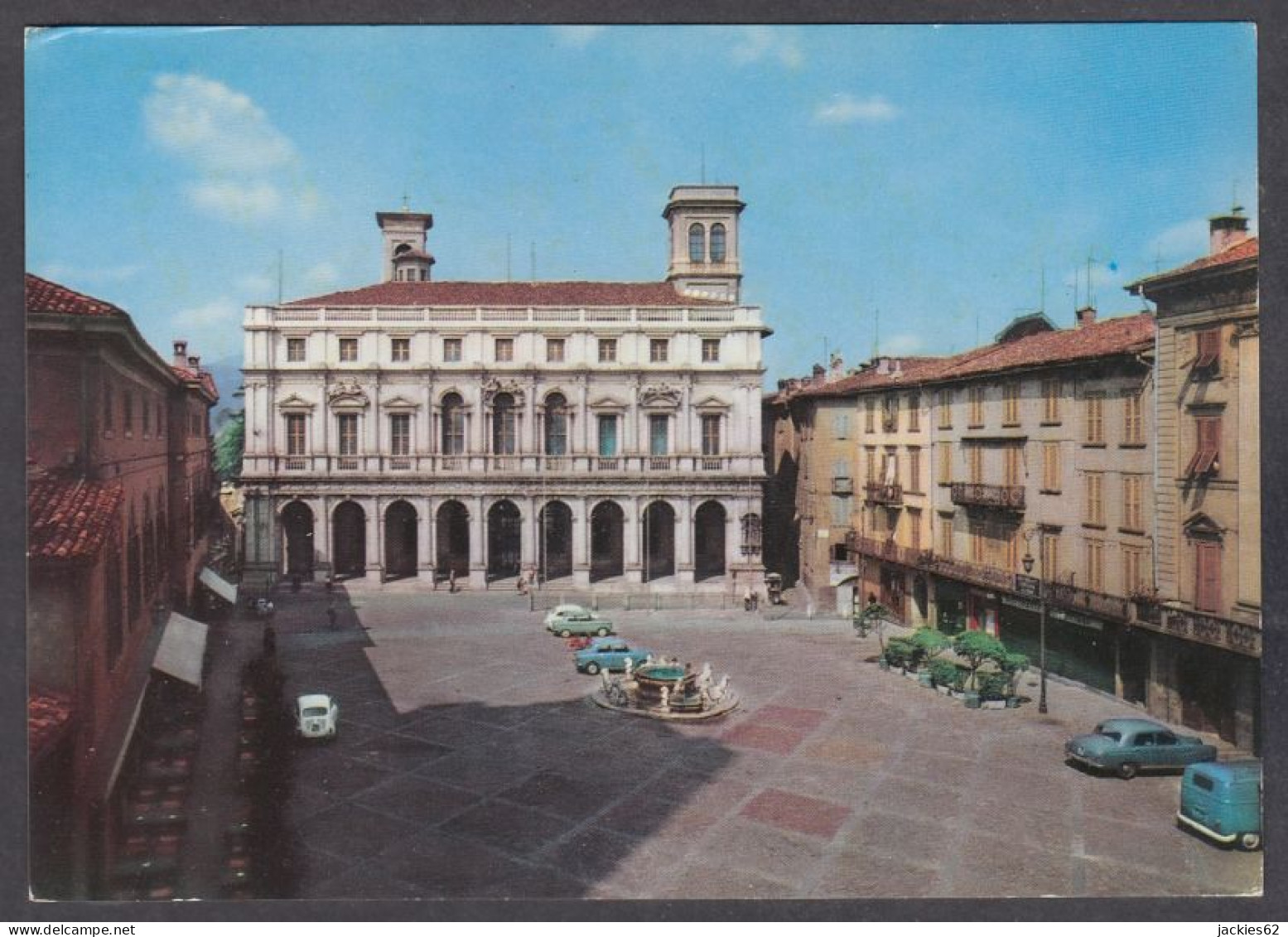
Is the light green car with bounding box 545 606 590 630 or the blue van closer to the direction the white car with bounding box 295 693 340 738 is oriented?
the light green car

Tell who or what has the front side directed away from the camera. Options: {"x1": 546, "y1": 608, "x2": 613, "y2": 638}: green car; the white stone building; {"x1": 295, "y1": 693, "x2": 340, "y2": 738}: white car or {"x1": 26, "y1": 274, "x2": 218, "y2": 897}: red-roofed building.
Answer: the white car

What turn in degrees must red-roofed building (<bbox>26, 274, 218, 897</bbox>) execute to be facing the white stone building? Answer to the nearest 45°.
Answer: approximately 45° to its left

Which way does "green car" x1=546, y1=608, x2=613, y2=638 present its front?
to the viewer's right

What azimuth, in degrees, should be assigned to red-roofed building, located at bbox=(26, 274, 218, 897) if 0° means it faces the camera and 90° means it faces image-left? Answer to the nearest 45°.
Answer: approximately 270°

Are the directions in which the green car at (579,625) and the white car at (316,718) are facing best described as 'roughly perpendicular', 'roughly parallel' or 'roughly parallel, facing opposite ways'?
roughly perpendicular

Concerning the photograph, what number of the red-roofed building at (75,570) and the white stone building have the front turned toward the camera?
1

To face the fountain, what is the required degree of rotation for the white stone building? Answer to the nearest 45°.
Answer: approximately 45° to its left

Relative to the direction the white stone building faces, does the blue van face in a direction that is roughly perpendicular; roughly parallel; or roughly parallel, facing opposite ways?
roughly perpendicular
